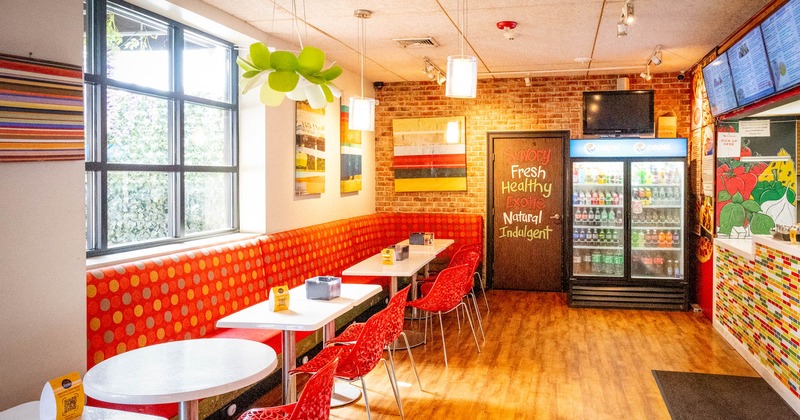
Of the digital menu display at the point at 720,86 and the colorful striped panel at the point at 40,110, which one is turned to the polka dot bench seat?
the digital menu display

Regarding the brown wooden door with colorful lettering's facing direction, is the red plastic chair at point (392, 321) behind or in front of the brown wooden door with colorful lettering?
in front

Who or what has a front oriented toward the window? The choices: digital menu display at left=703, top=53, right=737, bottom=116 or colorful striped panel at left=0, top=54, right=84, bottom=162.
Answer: the digital menu display

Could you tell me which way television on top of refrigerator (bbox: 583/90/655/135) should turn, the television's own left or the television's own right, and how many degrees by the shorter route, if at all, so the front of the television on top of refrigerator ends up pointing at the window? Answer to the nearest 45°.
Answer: approximately 45° to the television's own right

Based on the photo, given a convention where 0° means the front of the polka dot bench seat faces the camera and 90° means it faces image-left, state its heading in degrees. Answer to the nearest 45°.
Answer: approximately 315°

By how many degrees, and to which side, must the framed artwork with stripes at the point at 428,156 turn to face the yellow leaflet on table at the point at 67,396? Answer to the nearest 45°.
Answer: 0° — it already faces it

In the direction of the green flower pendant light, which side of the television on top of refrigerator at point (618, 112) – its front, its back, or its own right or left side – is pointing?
front

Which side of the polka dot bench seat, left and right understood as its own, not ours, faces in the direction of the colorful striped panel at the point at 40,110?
right

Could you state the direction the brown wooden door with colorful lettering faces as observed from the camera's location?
facing the viewer

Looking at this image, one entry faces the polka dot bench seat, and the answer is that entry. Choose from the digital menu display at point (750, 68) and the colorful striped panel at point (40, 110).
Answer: the digital menu display

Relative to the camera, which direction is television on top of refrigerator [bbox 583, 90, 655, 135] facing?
toward the camera

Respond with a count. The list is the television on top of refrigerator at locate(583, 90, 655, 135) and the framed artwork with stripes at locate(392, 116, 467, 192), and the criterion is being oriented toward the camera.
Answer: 2

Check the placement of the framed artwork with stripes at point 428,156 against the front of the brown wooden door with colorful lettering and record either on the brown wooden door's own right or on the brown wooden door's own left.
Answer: on the brown wooden door's own right

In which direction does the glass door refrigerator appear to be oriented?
toward the camera
